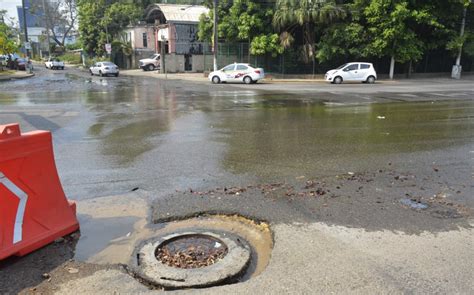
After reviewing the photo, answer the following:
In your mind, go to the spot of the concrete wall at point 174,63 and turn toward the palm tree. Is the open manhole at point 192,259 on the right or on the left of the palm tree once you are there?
right

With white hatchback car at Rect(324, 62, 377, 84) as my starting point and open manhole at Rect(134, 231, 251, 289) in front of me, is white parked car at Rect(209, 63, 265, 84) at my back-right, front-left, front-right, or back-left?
front-right

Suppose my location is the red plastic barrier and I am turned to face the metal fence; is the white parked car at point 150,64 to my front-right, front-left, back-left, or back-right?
front-left

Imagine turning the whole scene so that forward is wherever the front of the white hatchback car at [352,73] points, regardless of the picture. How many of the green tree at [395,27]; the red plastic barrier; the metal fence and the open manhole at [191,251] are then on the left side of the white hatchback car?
2
